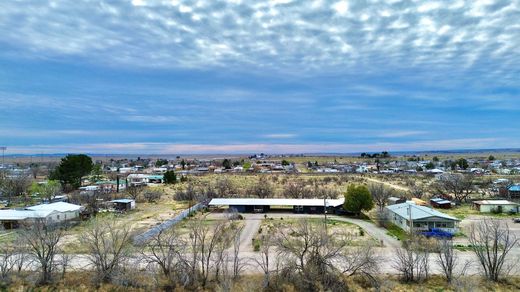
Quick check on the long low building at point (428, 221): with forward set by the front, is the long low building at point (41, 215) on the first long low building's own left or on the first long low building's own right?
on the first long low building's own right

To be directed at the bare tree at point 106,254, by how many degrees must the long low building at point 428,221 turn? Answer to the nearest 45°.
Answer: approximately 45° to its right

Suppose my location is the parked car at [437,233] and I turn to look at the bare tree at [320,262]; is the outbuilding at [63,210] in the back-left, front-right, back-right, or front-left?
front-right

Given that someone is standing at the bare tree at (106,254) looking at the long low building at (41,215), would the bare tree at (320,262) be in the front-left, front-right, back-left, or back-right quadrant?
back-right

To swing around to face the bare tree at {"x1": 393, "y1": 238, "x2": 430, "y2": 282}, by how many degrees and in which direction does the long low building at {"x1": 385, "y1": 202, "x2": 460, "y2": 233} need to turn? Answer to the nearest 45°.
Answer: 0° — it already faces it

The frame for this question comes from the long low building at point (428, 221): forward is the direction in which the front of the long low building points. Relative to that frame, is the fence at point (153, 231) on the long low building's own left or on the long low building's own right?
on the long low building's own right

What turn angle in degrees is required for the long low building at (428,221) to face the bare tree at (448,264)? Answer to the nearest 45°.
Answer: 0° — it already faces it

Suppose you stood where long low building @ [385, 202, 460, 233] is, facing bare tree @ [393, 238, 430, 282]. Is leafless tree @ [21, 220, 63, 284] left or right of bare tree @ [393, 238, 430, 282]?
right

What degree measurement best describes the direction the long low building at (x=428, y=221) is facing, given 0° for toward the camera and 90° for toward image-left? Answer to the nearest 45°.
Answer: approximately 0°

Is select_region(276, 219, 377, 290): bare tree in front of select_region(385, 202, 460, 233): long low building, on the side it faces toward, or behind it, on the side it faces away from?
in front

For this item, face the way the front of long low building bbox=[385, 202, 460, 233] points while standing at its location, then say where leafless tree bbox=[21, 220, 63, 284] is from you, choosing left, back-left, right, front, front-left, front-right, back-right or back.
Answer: front-right
